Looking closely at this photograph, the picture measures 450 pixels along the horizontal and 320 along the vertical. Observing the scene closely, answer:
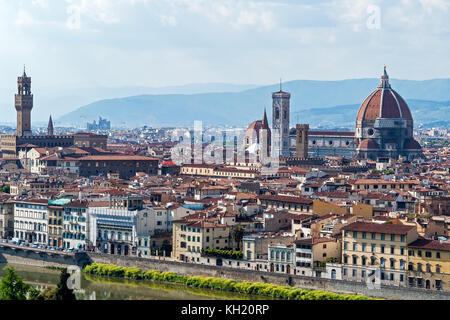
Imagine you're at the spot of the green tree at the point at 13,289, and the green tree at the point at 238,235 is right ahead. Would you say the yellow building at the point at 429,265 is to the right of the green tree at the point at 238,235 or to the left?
right

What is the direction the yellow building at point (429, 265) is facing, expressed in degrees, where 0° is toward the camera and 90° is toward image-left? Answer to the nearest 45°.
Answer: approximately 0°

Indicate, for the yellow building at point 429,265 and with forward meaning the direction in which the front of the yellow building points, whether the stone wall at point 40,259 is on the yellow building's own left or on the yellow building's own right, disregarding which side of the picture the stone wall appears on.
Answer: on the yellow building's own right

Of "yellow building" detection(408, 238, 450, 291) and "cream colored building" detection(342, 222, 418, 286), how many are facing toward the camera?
2

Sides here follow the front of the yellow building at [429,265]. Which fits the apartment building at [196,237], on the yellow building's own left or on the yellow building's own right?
on the yellow building's own right

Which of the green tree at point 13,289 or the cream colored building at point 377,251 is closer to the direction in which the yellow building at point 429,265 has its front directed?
the green tree

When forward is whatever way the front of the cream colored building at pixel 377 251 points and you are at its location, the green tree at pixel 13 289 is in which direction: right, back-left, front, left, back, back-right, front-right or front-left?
front-right
